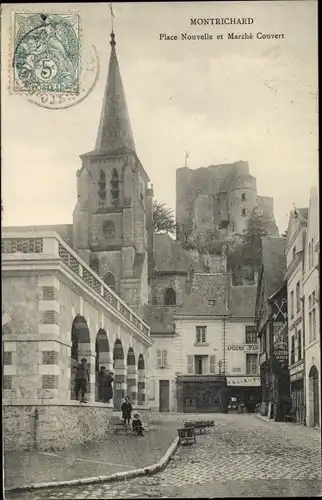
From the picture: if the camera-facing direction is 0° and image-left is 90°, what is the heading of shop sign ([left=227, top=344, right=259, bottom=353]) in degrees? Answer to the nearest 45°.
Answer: approximately 0°

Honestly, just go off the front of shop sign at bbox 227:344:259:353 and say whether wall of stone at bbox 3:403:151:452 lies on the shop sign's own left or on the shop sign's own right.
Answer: on the shop sign's own right
